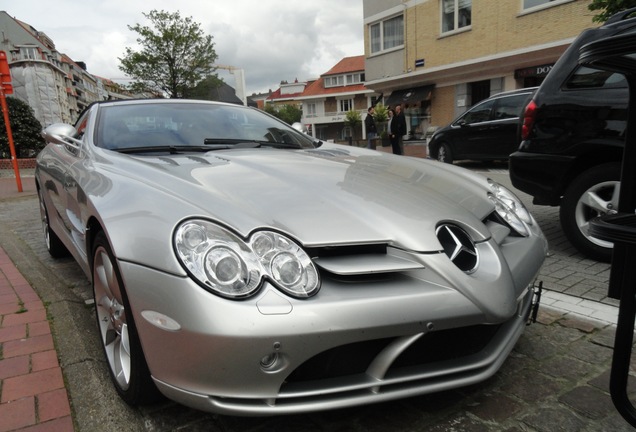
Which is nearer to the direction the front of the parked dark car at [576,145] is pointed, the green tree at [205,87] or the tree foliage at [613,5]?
the tree foliage

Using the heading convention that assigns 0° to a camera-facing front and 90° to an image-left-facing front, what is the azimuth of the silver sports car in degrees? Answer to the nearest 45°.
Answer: approximately 315°

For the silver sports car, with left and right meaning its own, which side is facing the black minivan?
left

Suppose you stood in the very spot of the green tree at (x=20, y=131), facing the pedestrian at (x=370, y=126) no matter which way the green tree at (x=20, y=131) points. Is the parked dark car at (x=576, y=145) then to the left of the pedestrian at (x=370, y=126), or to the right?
right

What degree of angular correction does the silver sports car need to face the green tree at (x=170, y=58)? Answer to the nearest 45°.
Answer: approximately 135° to its left

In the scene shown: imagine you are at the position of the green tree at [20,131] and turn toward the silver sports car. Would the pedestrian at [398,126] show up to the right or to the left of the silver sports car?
left
